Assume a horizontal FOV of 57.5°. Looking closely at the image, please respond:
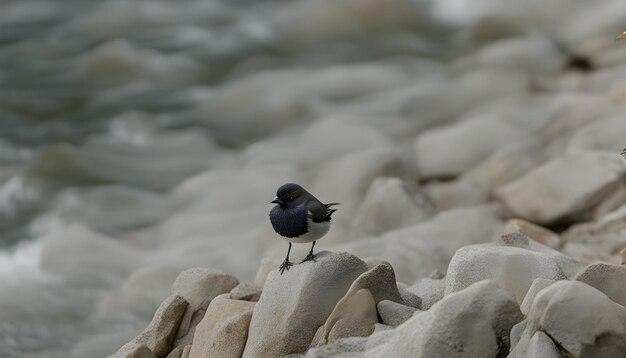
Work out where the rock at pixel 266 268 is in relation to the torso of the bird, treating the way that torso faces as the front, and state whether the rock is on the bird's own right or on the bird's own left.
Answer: on the bird's own right

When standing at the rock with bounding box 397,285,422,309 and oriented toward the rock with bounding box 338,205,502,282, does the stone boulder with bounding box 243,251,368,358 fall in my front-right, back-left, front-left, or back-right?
back-left

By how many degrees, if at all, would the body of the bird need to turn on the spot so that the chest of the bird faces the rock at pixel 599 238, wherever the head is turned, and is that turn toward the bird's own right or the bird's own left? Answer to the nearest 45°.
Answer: approximately 180°

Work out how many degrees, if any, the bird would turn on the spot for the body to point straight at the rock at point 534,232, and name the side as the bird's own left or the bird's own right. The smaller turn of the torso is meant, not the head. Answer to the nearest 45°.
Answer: approximately 180°

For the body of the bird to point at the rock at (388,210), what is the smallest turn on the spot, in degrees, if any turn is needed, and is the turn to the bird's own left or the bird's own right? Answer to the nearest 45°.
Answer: approximately 135° to the bird's own right

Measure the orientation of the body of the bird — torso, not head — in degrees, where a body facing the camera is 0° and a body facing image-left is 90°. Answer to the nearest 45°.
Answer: approximately 45°
